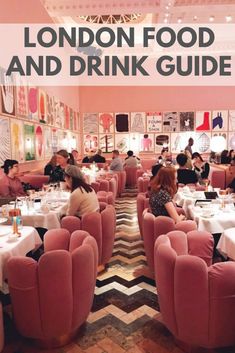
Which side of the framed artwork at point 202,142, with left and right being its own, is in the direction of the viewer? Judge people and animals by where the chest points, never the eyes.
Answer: front

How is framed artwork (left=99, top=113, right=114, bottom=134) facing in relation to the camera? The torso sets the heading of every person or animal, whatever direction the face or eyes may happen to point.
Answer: toward the camera

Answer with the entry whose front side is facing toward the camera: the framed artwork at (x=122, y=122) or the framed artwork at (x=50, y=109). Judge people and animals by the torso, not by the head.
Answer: the framed artwork at (x=122, y=122)

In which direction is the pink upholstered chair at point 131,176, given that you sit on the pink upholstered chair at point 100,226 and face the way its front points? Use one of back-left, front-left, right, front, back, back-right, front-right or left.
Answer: front-right

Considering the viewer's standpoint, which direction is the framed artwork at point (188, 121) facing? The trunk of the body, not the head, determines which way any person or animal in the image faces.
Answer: facing the viewer

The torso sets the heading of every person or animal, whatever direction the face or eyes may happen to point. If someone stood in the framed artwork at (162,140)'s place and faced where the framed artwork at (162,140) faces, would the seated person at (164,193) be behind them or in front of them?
in front

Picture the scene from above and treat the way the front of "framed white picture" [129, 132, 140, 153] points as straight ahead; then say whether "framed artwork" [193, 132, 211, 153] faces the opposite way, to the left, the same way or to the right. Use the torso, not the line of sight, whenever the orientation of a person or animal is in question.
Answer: the same way

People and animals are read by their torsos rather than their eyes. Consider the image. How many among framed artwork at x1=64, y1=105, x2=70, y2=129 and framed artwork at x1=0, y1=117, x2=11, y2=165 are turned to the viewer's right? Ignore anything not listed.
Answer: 2

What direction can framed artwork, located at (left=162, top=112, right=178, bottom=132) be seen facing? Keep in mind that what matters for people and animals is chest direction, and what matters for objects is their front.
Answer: toward the camera

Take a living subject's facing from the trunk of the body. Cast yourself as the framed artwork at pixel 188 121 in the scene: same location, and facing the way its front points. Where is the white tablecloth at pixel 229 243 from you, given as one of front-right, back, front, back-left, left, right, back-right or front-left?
front

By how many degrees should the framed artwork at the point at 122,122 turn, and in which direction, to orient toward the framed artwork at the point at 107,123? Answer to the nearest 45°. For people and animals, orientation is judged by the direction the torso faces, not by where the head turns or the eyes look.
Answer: approximately 90° to its right

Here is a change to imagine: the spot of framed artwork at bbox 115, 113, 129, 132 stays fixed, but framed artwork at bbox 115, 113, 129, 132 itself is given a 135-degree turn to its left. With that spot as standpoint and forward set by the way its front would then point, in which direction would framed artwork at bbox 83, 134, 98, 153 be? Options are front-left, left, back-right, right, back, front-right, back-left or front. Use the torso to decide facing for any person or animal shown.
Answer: back-left

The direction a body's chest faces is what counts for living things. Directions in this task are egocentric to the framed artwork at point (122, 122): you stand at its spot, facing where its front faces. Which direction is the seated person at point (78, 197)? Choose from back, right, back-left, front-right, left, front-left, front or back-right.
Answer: front

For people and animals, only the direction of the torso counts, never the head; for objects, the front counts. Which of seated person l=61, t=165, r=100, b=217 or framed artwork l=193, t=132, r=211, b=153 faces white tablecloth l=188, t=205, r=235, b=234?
the framed artwork

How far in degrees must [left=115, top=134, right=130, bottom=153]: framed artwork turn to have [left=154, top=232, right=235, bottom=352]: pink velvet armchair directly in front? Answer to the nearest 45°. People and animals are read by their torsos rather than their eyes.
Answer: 0° — it already faces it
